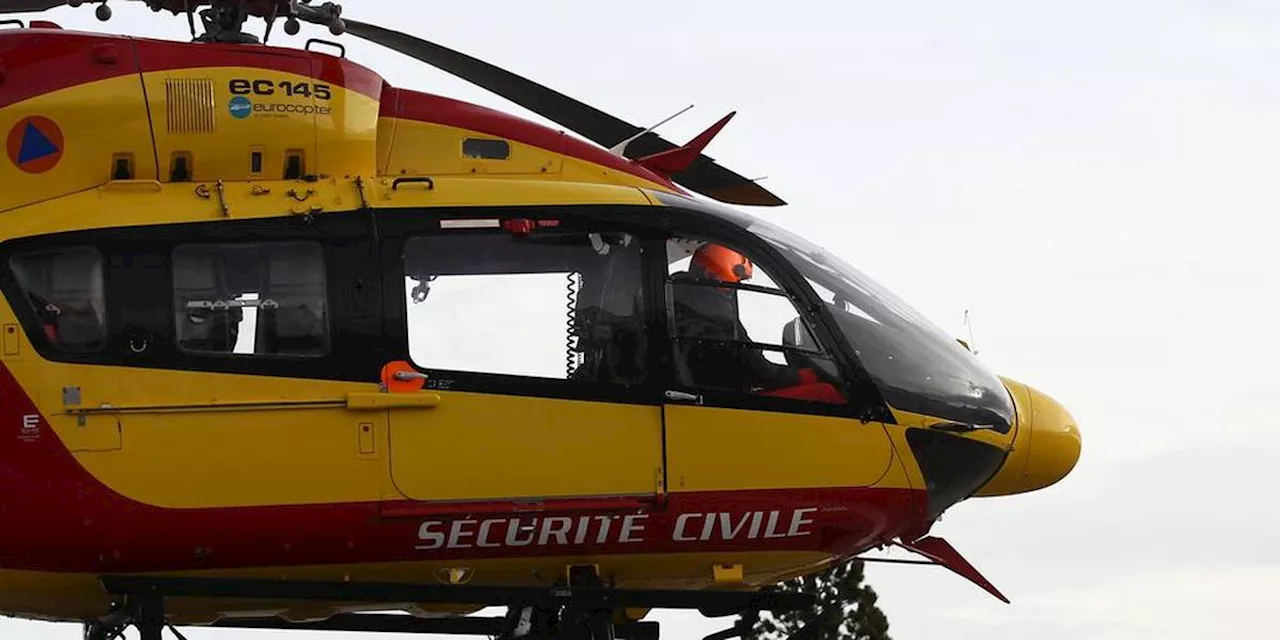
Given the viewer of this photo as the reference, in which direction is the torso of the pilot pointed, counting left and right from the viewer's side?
facing to the right of the viewer

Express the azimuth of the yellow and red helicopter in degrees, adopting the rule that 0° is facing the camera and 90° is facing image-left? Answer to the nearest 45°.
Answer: approximately 270°
